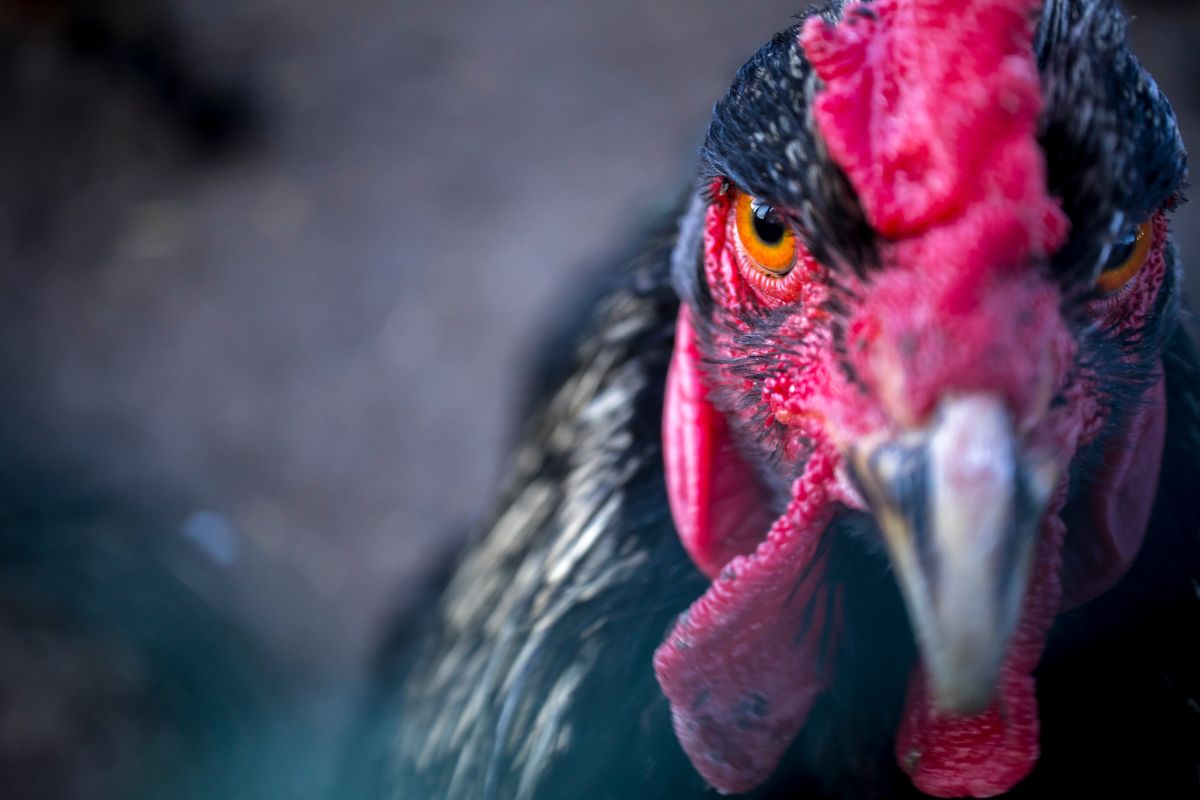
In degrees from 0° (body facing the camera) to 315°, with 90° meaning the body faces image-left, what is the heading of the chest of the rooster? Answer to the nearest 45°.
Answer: approximately 0°
